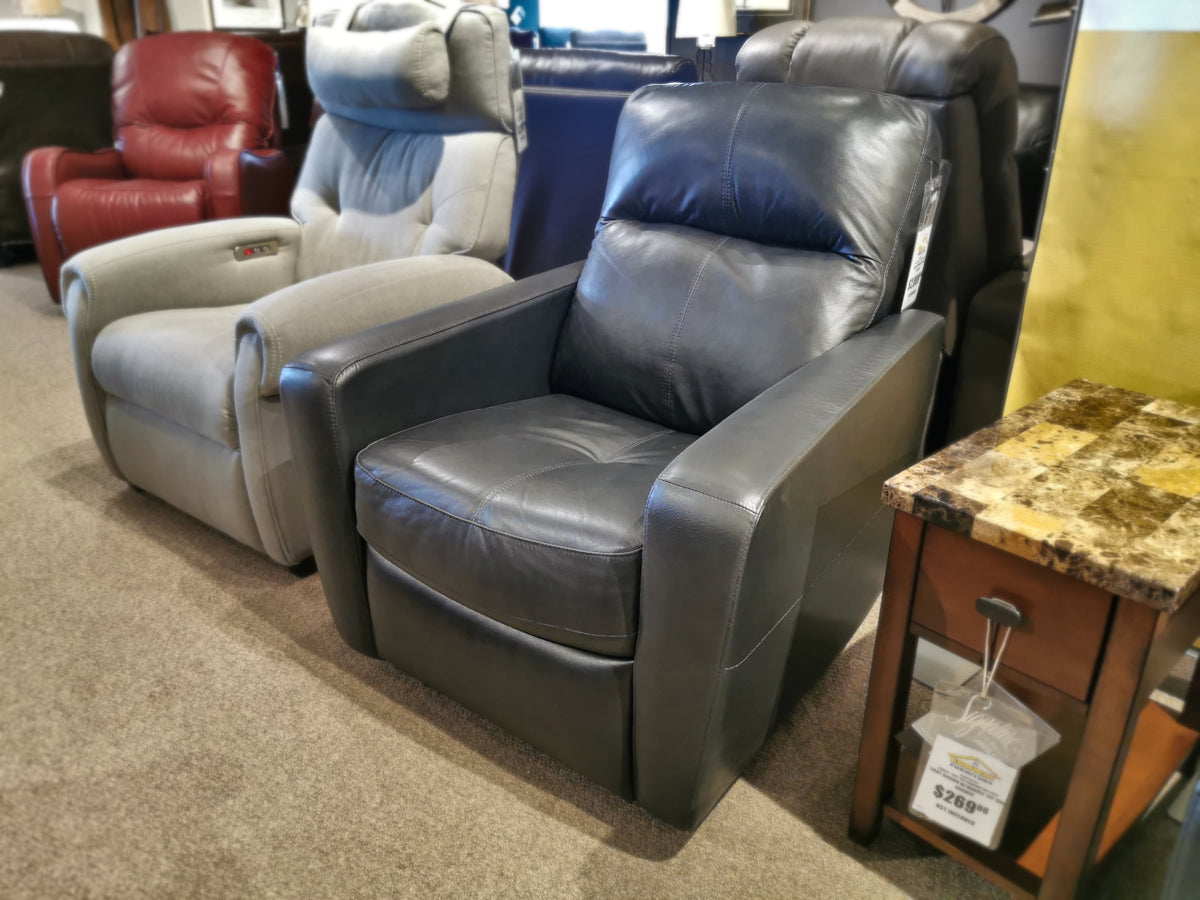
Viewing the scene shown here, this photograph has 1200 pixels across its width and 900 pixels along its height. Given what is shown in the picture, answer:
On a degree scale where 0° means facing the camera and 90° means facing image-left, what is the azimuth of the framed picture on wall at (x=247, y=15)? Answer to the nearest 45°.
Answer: approximately 0°

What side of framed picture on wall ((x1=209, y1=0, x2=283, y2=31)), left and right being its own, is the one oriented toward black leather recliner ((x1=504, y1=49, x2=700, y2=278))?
front

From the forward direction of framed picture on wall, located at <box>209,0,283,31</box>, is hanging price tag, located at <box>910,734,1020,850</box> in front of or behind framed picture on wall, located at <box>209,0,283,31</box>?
in front

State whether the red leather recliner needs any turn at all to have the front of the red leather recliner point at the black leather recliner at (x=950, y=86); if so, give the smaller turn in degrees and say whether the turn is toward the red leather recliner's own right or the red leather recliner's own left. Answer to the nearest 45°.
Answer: approximately 90° to the red leather recliner's own left

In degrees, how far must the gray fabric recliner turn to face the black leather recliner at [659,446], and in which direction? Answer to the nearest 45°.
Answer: approximately 90° to its left

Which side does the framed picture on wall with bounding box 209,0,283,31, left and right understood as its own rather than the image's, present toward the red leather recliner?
front

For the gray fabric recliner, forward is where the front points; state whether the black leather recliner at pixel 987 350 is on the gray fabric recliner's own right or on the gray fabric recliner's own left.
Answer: on the gray fabric recliner's own left

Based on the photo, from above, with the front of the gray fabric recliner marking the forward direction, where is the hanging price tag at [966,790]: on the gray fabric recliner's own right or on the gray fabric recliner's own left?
on the gray fabric recliner's own left

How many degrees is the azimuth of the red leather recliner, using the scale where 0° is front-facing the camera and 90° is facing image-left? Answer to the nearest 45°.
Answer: approximately 45°

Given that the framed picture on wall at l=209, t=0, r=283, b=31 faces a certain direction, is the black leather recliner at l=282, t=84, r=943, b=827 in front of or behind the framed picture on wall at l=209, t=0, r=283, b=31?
in front

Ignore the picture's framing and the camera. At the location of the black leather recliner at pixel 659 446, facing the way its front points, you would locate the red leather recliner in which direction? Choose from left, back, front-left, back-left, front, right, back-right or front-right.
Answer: right

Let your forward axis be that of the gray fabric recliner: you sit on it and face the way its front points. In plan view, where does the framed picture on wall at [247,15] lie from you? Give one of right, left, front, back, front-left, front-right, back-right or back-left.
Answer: back-right
